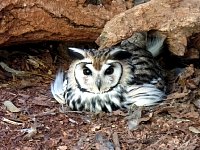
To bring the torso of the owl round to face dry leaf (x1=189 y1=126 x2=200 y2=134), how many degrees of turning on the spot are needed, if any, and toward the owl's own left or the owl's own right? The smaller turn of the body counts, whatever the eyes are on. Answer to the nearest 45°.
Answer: approximately 90° to the owl's own left

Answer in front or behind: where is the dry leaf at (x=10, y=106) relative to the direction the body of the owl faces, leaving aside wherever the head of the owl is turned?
in front

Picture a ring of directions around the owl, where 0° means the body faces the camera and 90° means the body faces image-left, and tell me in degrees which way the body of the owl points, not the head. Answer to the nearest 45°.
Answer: approximately 45°

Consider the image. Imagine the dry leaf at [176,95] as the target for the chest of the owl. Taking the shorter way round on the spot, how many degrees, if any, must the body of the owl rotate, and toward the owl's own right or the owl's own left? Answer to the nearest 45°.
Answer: approximately 135° to the owl's own left
